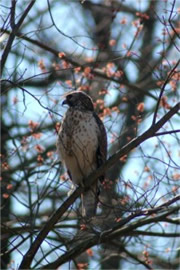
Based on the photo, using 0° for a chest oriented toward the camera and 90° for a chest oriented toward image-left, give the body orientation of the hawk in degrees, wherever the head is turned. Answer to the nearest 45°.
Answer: approximately 45°
